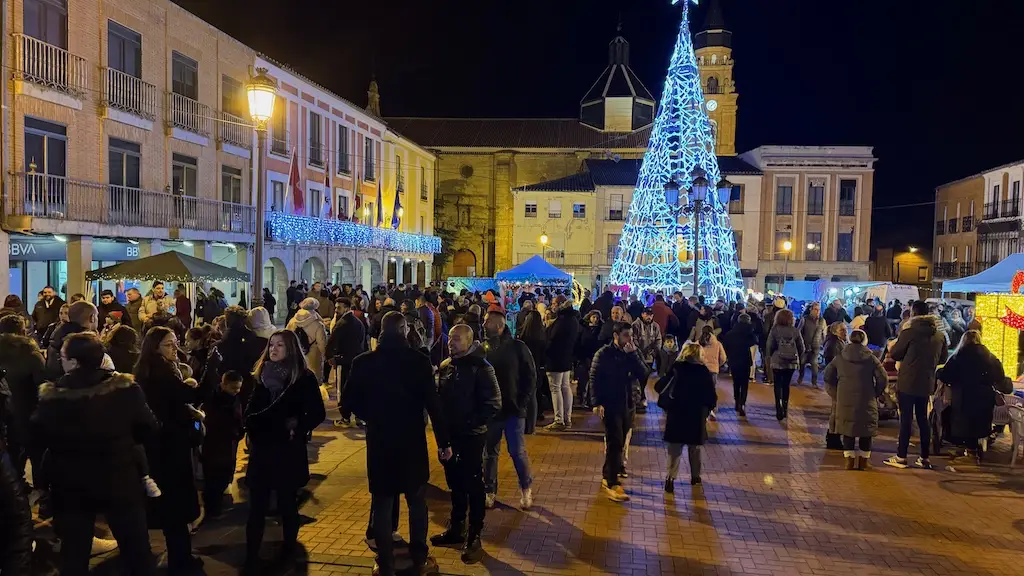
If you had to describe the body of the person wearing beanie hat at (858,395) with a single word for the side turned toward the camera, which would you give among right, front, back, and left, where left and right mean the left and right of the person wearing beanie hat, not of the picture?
back

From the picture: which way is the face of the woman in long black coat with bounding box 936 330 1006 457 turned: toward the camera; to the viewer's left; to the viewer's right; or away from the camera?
away from the camera

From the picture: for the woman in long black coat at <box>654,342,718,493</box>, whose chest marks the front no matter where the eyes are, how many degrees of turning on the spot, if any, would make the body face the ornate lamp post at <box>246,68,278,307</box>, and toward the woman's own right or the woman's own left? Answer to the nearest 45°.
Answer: approximately 90° to the woman's own left

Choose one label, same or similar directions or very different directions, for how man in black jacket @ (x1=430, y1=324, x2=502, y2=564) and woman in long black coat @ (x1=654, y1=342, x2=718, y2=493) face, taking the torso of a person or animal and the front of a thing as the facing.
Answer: very different directions

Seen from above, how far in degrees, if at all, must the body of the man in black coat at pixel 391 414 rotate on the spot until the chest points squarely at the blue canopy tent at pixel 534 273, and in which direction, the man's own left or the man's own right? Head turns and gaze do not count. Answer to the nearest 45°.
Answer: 0° — they already face it

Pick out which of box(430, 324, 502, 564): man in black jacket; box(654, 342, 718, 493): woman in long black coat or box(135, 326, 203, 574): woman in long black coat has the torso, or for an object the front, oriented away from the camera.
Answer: box(654, 342, 718, 493): woman in long black coat

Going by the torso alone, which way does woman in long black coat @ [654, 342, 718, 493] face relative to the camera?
away from the camera

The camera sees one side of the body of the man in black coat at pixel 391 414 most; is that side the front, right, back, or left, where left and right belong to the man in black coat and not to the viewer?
back

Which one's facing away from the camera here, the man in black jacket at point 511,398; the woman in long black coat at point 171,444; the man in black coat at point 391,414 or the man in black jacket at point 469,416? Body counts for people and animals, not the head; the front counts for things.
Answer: the man in black coat at point 391,414
